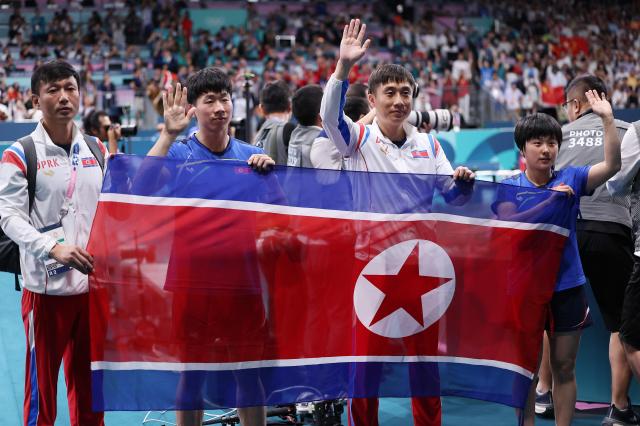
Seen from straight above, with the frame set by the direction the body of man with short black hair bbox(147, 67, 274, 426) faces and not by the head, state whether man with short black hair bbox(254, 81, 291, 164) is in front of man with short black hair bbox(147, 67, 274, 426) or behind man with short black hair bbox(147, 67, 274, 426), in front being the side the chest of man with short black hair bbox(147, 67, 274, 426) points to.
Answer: behind

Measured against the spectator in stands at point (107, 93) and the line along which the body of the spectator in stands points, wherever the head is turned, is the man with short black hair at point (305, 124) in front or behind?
in front

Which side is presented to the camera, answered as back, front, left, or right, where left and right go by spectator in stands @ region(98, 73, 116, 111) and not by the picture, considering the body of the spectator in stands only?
front

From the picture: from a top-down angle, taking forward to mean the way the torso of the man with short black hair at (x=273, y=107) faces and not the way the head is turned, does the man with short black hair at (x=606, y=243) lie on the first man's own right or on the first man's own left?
on the first man's own right

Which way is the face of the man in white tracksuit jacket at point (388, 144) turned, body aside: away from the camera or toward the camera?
toward the camera

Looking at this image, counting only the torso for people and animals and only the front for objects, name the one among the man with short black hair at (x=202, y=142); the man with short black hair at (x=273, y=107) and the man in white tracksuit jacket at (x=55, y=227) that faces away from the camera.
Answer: the man with short black hair at (x=273, y=107)

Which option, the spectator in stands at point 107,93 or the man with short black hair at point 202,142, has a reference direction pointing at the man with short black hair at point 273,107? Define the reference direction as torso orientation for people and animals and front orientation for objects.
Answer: the spectator in stands

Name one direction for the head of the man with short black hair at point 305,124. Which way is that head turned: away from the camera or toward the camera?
away from the camera

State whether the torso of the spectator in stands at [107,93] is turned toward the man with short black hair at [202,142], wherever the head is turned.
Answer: yes

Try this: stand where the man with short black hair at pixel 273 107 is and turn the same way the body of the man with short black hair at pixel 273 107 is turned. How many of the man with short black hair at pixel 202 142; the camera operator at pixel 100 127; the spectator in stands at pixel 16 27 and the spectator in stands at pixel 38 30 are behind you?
1

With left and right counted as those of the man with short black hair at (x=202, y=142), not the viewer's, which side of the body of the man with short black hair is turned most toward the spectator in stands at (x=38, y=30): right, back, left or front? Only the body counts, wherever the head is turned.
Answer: back

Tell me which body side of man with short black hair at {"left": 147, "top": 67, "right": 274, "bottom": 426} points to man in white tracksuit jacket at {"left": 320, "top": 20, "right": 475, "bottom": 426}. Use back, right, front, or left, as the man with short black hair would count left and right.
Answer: left

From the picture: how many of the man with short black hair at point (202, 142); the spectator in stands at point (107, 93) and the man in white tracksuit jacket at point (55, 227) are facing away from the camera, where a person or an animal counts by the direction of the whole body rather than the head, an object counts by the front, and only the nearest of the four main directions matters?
0

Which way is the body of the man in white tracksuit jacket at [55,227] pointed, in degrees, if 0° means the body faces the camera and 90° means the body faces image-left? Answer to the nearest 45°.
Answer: approximately 315°
